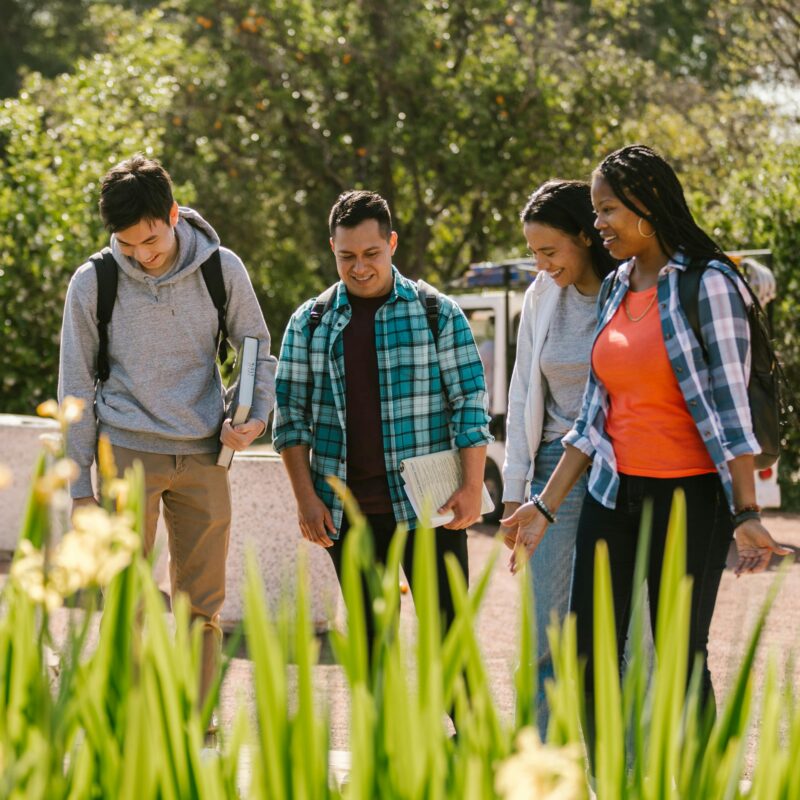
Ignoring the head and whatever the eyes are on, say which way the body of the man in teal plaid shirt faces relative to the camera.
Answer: toward the camera

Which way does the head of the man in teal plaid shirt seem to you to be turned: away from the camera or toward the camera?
toward the camera

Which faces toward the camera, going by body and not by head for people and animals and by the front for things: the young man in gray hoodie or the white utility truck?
the young man in gray hoodie

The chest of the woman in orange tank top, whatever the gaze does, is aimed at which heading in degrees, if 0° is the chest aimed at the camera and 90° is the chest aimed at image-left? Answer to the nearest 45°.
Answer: approximately 45°

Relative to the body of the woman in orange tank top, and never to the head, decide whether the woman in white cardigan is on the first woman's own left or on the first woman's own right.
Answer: on the first woman's own right

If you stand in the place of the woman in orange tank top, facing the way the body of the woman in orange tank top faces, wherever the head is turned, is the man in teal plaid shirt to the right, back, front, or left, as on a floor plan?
right

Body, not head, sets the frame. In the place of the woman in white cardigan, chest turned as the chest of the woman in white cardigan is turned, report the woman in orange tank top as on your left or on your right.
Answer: on your left

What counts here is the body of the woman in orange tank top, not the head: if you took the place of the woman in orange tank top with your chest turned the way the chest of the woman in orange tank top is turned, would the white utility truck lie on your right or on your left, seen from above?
on your right

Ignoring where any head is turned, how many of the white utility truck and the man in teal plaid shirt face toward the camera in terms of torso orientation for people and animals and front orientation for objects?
1

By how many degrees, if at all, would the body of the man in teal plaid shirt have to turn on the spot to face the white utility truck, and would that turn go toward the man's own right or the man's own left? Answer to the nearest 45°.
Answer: approximately 180°

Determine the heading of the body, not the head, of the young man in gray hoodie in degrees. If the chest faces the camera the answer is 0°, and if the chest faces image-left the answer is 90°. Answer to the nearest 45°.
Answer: approximately 0°
